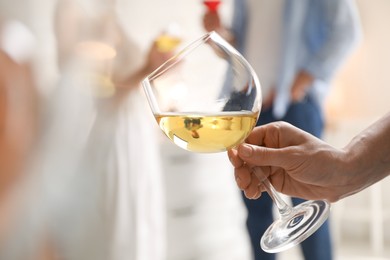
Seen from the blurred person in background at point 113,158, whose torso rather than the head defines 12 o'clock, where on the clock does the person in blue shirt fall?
The person in blue shirt is roughly at 11 o'clock from the blurred person in background.

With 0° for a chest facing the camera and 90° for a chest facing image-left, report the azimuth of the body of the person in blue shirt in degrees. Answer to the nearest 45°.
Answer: approximately 45°

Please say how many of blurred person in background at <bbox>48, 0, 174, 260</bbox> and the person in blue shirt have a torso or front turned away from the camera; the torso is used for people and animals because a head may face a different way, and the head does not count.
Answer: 0

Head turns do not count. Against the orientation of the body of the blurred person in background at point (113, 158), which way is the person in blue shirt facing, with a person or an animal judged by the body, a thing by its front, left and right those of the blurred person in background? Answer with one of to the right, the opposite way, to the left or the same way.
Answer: to the right

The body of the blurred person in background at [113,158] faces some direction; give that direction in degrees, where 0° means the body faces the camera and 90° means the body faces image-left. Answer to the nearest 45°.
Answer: approximately 315°
